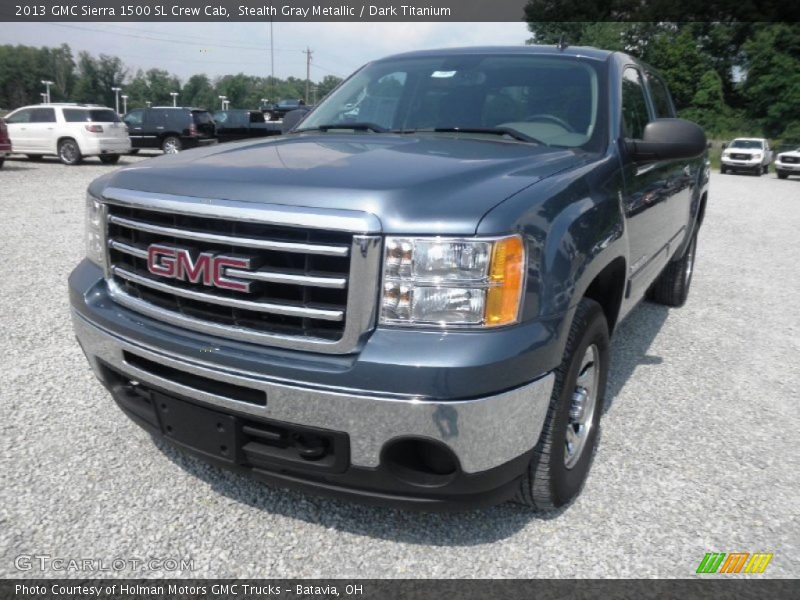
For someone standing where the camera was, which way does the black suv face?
facing away from the viewer and to the left of the viewer

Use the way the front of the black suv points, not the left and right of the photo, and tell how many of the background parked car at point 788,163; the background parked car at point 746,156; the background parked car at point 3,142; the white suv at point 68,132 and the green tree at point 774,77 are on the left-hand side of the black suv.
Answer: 2

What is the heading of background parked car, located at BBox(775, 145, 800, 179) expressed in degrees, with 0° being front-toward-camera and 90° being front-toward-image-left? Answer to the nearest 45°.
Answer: approximately 45°

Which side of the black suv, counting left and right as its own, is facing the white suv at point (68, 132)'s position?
left

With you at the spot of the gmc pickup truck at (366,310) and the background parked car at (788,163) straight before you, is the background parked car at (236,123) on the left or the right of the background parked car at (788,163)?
left

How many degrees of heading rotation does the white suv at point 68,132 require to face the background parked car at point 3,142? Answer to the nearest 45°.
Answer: approximately 90° to its left

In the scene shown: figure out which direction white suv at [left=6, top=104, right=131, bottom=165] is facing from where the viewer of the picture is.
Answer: facing away from the viewer and to the left of the viewer

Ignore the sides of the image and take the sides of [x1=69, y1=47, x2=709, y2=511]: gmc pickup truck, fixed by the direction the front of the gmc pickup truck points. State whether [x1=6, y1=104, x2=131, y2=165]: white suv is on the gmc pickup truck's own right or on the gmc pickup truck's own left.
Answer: on the gmc pickup truck's own right

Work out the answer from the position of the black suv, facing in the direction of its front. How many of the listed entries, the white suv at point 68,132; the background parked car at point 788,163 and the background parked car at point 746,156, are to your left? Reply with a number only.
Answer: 1

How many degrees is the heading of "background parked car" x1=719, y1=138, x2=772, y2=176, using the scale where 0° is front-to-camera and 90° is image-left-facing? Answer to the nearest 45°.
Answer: approximately 45°

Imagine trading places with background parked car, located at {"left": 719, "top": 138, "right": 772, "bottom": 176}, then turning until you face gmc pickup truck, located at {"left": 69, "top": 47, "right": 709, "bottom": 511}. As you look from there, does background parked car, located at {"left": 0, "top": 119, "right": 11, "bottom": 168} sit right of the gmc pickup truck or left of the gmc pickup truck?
right
